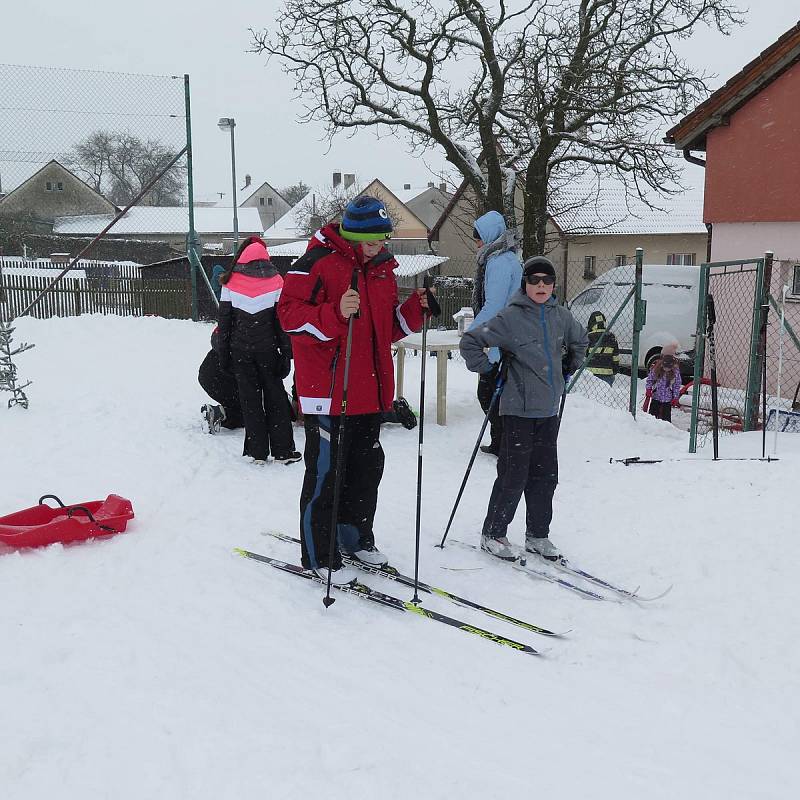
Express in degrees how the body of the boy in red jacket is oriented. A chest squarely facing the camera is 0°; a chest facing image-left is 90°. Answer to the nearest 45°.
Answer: approximately 315°

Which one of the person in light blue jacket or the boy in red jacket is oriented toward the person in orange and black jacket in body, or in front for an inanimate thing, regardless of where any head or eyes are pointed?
the person in light blue jacket

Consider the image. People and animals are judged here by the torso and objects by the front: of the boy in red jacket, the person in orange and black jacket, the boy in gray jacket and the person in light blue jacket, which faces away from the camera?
the person in orange and black jacket

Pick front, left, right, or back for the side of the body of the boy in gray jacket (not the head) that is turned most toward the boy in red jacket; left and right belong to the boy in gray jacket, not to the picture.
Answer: right

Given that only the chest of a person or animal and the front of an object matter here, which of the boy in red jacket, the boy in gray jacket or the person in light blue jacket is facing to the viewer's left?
the person in light blue jacket

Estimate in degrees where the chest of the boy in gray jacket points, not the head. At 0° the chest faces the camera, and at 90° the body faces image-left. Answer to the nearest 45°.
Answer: approximately 315°

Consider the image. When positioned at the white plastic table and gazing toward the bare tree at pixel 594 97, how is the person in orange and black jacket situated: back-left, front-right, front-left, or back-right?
back-left

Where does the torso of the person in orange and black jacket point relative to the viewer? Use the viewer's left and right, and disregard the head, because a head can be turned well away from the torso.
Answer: facing away from the viewer

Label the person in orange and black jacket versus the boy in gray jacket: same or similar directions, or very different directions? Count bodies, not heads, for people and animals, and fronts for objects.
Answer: very different directions

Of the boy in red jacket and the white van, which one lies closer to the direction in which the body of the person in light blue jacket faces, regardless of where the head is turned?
the boy in red jacket

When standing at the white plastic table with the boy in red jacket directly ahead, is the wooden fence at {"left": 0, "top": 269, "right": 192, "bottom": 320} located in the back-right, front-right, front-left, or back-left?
back-right

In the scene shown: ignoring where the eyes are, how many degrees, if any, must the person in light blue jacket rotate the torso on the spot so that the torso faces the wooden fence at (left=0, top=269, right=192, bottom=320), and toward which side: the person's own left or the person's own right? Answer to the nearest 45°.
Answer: approximately 45° to the person's own right
